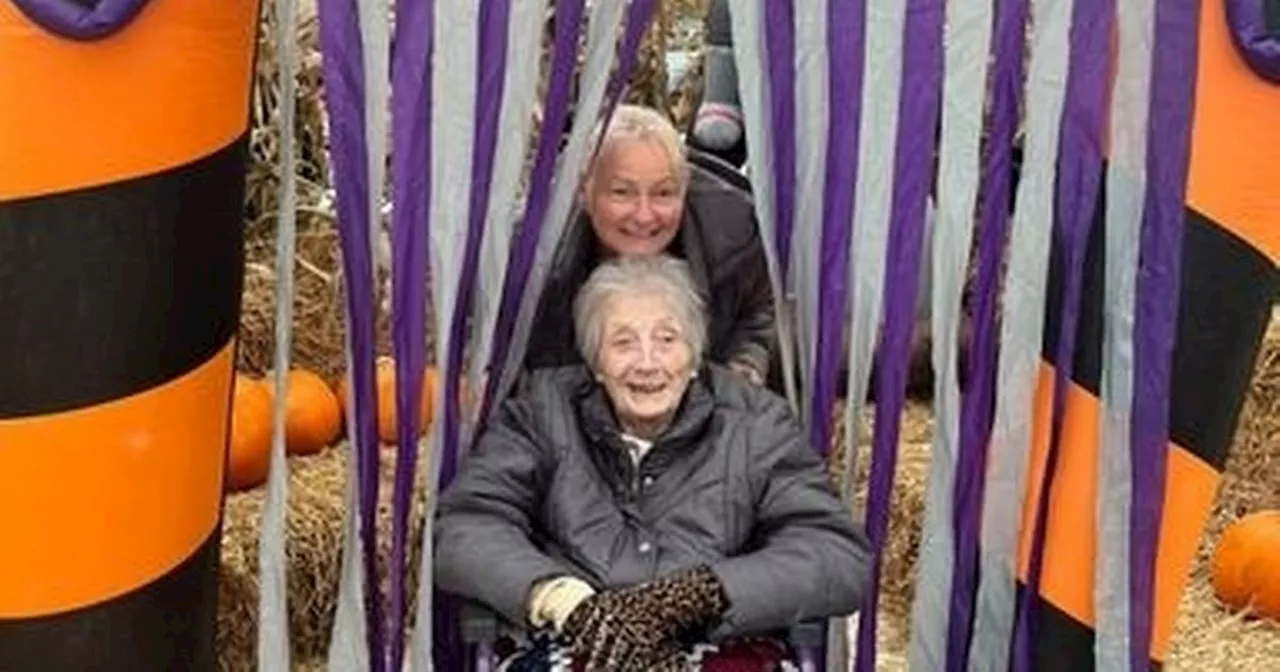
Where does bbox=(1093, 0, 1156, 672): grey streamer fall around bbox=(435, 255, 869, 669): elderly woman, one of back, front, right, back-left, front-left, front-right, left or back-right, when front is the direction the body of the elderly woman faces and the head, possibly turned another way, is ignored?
left

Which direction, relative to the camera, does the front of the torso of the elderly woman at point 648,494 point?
toward the camera

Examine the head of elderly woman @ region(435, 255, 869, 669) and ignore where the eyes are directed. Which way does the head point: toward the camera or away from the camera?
toward the camera

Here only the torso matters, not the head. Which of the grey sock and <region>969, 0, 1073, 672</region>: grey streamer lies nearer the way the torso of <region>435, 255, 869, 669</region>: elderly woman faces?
the grey streamer

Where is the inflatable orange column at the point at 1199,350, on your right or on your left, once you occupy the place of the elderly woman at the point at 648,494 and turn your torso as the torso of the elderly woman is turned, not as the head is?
on your left

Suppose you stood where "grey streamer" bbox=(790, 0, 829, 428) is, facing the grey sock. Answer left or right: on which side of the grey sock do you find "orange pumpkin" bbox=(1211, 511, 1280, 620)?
right

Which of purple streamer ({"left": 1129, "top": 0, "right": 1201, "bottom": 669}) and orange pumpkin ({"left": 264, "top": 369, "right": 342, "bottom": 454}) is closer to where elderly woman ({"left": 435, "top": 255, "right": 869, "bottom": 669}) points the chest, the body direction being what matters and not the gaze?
the purple streamer

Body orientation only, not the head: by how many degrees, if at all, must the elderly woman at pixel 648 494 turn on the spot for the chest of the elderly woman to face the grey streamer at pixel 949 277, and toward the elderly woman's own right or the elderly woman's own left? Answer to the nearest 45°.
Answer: approximately 90° to the elderly woman's own left
